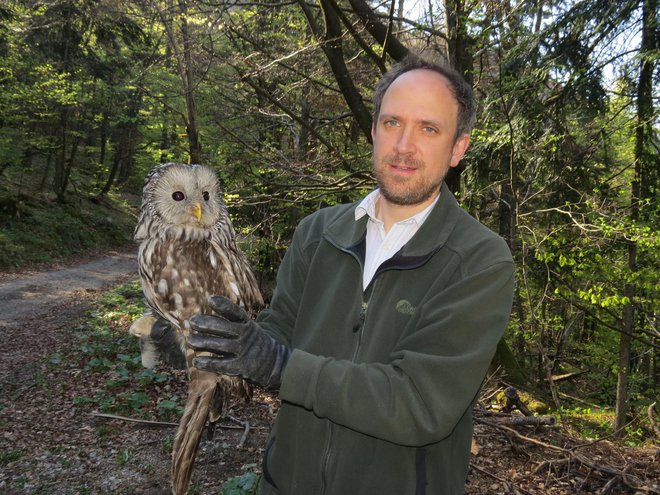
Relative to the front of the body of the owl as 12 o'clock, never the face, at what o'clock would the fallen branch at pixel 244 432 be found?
The fallen branch is roughly at 8 o'clock from the owl.

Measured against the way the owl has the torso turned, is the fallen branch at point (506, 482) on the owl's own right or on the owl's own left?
on the owl's own left

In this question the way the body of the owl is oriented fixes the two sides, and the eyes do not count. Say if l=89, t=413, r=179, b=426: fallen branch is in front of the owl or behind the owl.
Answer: behind

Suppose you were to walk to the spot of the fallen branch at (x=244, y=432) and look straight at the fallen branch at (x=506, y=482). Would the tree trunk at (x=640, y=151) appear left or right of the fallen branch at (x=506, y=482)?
left

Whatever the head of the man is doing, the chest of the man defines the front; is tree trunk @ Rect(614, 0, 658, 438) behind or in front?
behind

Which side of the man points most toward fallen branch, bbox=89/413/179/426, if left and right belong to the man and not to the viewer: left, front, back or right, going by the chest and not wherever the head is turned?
right
